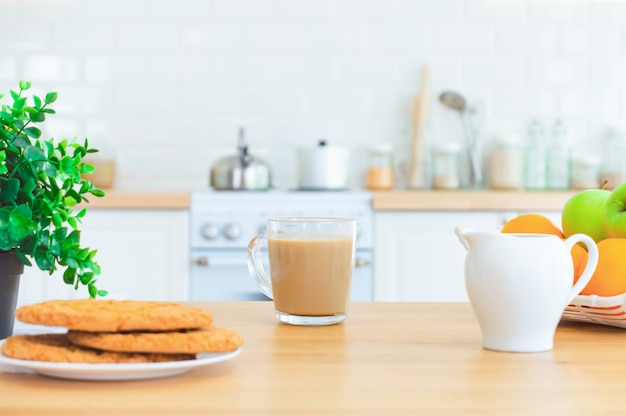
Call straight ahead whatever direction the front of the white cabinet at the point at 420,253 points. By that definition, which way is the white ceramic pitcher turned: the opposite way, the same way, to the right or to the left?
to the right

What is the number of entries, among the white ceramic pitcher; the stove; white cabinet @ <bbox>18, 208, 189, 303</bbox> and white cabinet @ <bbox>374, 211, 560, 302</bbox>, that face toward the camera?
3

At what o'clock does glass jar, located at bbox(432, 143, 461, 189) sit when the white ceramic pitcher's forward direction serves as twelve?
The glass jar is roughly at 3 o'clock from the white ceramic pitcher.

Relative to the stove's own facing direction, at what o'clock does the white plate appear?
The white plate is roughly at 12 o'clock from the stove.

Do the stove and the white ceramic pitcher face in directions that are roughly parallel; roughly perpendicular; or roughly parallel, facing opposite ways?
roughly perpendicular

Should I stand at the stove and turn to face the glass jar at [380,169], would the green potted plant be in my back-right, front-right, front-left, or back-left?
back-right

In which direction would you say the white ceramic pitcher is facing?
to the viewer's left
